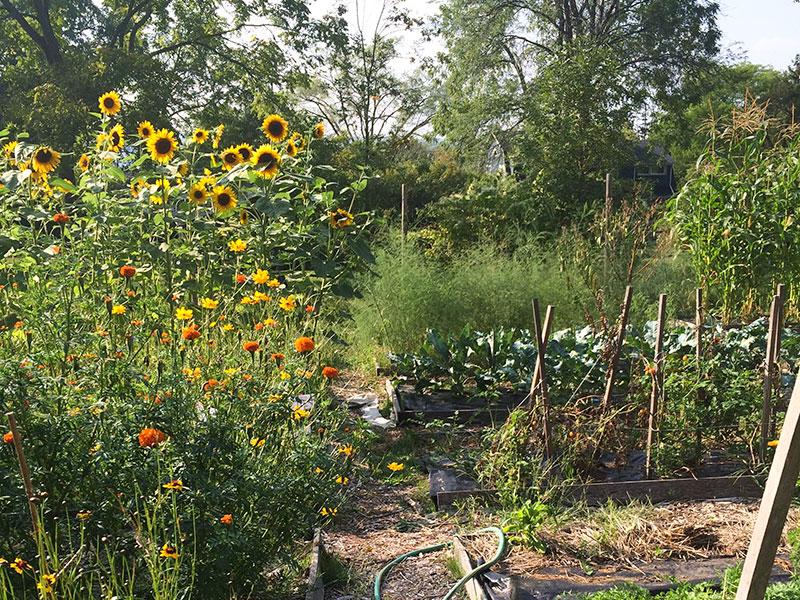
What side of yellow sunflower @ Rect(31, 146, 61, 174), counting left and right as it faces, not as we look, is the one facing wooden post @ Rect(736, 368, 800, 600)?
front

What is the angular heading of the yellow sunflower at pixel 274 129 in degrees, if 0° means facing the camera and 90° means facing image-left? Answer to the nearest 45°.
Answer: approximately 0°

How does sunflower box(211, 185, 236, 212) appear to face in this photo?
toward the camera

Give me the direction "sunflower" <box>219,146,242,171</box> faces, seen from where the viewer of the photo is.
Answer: facing the viewer

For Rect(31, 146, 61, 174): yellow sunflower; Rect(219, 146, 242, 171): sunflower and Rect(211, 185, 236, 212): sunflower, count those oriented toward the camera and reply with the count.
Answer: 3

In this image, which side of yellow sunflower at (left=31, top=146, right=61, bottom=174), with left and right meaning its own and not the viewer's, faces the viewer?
front

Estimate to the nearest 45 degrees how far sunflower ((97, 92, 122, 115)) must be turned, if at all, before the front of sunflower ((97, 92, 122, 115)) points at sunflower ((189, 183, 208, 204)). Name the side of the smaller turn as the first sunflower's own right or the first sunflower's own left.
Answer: approximately 45° to the first sunflower's own left

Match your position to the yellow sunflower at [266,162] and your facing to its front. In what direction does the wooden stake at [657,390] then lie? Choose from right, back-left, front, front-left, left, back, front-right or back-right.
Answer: front-left
